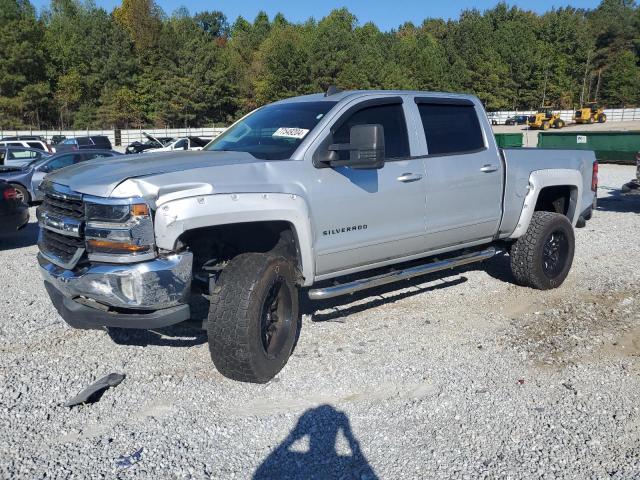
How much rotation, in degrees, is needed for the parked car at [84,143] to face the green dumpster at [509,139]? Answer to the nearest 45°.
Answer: approximately 90° to its left

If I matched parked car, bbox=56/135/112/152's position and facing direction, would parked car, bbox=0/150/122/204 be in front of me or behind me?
in front

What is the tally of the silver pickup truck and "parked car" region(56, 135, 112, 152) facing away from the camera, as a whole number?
0

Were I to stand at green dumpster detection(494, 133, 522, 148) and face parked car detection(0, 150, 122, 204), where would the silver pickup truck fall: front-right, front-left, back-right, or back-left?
front-left

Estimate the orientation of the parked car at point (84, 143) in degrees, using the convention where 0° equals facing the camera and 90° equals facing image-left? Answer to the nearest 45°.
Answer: approximately 45°

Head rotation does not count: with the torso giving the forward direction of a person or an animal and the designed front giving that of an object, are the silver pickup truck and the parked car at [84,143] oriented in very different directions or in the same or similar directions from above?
same or similar directions

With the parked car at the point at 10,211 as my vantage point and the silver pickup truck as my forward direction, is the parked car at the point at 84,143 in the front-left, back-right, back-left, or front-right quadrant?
back-left

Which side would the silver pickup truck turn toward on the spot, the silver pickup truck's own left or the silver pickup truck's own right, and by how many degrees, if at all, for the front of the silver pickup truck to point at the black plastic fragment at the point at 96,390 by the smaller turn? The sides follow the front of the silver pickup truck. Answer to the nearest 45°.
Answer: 0° — it already faces it

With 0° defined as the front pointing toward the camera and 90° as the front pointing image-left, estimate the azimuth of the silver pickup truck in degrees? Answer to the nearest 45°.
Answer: approximately 45°

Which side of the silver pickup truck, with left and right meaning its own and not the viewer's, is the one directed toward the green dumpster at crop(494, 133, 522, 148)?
back

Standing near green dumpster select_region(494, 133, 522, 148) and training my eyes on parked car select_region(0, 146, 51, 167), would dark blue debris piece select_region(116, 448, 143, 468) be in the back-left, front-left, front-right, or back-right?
front-left

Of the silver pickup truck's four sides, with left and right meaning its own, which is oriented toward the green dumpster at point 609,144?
back

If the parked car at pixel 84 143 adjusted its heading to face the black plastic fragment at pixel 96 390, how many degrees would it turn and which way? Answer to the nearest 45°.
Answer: approximately 45° to its left
